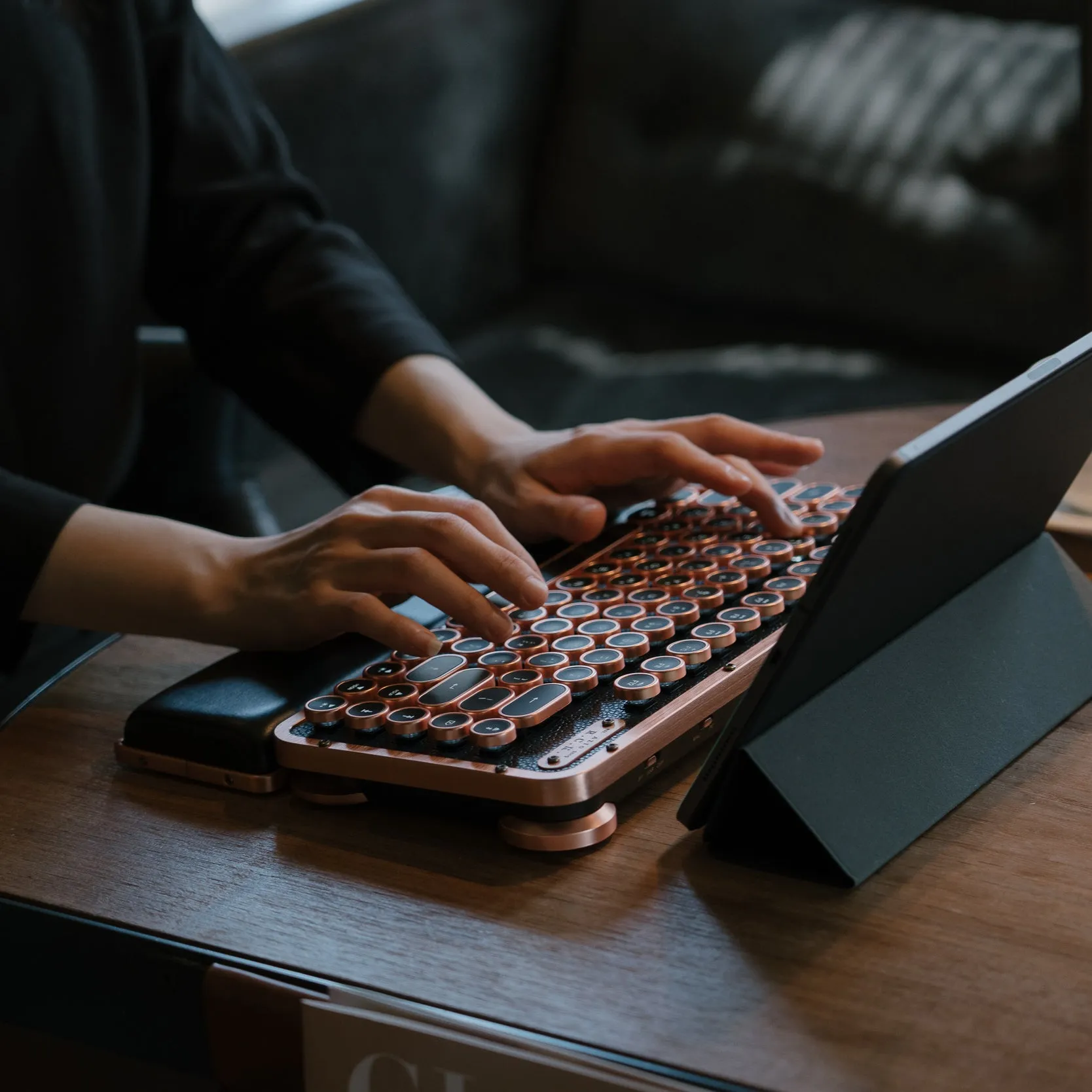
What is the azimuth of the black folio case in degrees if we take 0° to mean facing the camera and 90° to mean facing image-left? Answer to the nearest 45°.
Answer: approximately 135°

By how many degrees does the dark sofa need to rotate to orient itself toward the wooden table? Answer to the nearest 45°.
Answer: approximately 45° to its left

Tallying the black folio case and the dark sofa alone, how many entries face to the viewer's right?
0

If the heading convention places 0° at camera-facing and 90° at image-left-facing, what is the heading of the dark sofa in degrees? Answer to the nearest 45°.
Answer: approximately 45°

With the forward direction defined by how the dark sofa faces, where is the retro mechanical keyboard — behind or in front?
in front
